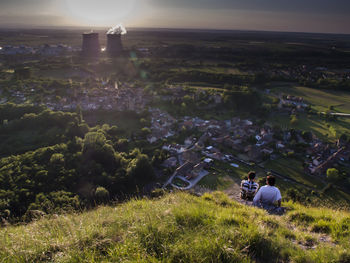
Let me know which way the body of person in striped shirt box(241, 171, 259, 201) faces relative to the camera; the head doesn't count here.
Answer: away from the camera

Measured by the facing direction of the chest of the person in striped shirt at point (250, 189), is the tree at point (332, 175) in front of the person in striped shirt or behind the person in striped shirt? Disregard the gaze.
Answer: in front

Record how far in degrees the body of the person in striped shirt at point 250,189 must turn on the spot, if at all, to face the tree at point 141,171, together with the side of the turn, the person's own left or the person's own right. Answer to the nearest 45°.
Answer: approximately 45° to the person's own left

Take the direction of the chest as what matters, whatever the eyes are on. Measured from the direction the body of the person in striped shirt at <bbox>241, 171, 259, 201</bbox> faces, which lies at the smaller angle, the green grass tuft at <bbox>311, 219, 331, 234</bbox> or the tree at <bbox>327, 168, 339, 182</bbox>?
the tree

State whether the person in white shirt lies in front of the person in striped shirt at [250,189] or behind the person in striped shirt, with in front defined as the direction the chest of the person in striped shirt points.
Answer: behind
